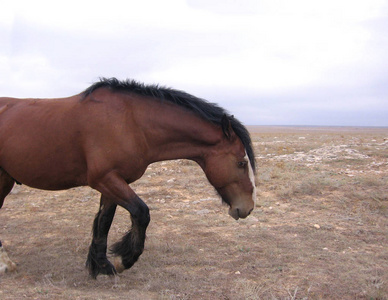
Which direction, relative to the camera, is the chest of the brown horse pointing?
to the viewer's right
